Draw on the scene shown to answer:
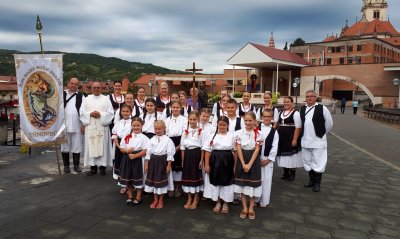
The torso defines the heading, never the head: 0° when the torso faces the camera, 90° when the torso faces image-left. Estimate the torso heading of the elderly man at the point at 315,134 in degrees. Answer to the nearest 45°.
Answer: approximately 45°

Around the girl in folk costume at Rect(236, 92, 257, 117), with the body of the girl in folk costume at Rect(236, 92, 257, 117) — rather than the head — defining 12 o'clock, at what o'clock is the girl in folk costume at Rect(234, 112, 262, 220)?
the girl in folk costume at Rect(234, 112, 262, 220) is roughly at 12 o'clock from the girl in folk costume at Rect(236, 92, 257, 117).

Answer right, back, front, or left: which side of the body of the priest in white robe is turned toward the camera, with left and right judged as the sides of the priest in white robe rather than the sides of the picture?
front

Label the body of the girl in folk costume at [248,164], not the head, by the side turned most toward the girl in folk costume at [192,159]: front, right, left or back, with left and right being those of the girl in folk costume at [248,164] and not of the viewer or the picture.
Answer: right

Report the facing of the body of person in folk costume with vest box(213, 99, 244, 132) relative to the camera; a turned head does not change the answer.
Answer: toward the camera

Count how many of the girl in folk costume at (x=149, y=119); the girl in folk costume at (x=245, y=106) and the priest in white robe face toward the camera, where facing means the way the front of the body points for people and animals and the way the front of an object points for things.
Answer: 3

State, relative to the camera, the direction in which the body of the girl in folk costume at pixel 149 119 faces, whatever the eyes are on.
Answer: toward the camera

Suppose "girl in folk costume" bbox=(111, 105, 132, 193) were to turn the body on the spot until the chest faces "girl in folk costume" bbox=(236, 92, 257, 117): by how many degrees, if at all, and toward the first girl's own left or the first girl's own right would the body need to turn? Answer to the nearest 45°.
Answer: approximately 90° to the first girl's own left

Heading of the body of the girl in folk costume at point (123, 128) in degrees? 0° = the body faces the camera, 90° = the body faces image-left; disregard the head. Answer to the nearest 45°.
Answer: approximately 0°

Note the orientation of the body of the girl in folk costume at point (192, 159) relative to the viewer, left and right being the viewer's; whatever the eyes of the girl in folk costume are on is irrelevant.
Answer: facing the viewer

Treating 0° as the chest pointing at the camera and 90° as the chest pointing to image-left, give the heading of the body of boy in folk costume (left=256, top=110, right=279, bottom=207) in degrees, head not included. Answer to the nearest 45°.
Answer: approximately 45°

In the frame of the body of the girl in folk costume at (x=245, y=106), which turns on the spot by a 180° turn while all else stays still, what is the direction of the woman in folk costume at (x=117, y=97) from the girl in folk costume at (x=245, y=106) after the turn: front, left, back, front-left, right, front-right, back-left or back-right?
left

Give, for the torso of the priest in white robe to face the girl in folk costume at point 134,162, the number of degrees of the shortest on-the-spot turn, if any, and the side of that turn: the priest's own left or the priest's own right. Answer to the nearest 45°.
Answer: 0° — they already face them
